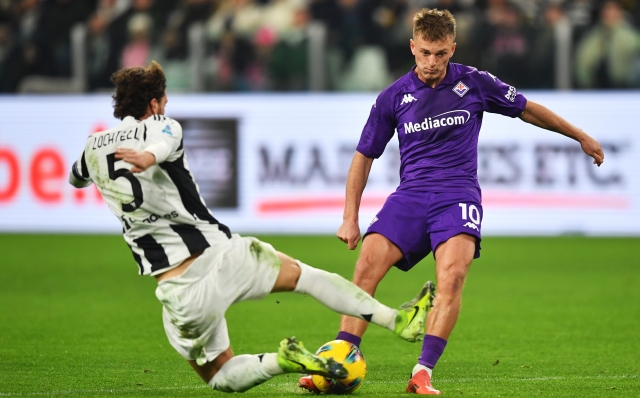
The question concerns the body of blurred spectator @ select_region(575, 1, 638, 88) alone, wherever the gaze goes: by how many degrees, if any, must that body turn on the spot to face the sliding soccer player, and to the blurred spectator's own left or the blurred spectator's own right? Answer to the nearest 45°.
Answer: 0° — they already face them

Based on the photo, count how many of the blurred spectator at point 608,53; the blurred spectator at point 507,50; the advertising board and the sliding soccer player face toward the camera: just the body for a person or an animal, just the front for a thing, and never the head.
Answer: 3

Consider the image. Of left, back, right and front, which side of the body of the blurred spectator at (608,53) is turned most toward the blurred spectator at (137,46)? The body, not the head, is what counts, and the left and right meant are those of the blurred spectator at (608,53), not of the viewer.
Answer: right

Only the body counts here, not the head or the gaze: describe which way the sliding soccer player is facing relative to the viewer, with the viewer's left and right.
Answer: facing away from the viewer and to the right of the viewer

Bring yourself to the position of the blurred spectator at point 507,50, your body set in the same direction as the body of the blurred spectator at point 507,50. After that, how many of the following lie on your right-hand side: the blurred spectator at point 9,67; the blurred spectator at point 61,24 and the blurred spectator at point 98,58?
3

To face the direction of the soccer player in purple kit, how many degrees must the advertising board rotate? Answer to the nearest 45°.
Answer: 0° — it already faces them

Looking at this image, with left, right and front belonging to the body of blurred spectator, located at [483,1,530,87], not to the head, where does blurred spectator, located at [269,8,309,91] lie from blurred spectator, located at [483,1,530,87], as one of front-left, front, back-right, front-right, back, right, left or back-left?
right

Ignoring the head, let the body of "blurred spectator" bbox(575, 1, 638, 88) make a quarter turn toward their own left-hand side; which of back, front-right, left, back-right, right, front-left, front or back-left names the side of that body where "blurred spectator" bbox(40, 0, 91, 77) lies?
back

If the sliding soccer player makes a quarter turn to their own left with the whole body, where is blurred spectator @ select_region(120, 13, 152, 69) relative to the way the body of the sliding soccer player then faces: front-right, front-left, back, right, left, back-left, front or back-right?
front-right

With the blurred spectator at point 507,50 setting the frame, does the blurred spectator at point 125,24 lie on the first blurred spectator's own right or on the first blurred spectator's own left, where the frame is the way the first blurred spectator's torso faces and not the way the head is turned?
on the first blurred spectator's own right
